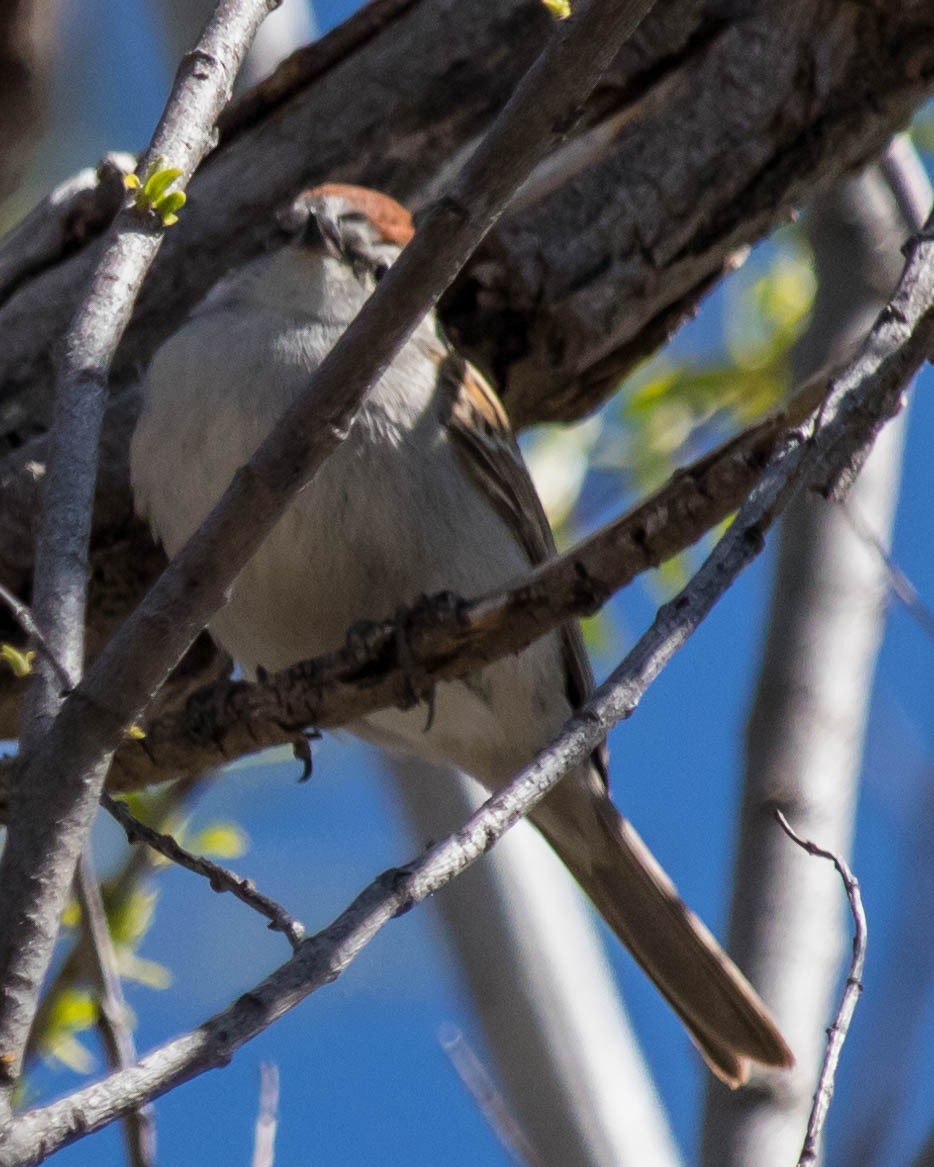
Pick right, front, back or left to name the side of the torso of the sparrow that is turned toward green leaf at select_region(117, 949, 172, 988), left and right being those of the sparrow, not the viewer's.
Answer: right

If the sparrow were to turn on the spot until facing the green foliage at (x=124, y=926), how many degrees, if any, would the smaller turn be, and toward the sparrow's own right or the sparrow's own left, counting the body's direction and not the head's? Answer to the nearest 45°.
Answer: approximately 45° to the sparrow's own right

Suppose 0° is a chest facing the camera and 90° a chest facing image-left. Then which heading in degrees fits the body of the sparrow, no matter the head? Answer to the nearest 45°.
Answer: approximately 45°
